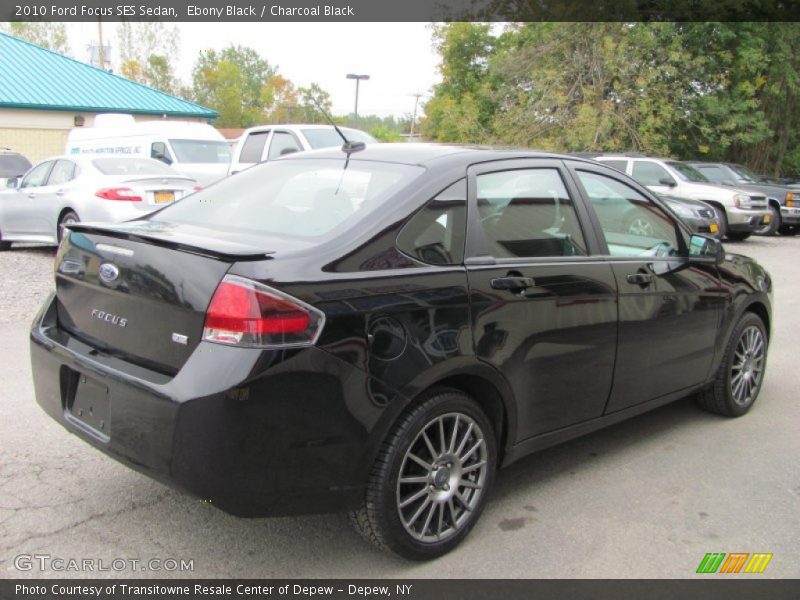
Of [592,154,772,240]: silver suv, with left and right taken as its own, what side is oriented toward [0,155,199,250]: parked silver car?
right

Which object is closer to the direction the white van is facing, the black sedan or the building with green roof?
the black sedan

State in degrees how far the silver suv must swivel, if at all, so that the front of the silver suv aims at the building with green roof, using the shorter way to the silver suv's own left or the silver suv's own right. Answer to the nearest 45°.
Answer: approximately 135° to the silver suv's own right

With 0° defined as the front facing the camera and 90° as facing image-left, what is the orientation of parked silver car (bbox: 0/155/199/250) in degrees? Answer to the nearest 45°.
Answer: approximately 135°

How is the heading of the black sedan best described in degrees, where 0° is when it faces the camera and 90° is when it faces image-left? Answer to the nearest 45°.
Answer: approximately 225°

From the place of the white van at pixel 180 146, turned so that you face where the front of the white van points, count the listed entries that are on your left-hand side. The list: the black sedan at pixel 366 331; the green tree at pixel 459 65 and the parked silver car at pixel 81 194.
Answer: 1

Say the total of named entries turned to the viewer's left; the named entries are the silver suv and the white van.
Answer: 0

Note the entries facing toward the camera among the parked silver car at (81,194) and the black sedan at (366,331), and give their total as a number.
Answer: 0

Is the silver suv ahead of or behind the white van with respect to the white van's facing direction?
ahead

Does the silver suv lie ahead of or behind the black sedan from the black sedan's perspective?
ahead

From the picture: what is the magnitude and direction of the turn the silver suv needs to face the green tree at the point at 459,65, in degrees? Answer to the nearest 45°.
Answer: approximately 180°

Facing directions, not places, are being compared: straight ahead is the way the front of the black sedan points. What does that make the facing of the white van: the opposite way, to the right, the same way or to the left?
to the right

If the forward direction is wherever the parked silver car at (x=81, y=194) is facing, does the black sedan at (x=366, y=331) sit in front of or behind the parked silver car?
behind

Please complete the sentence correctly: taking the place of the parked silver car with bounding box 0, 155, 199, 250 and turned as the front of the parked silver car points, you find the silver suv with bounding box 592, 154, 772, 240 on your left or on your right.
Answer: on your right

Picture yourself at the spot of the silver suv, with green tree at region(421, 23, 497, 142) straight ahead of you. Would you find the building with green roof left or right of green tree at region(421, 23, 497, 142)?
left

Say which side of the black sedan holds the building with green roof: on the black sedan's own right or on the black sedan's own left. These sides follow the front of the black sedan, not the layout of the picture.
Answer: on the black sedan's own left
